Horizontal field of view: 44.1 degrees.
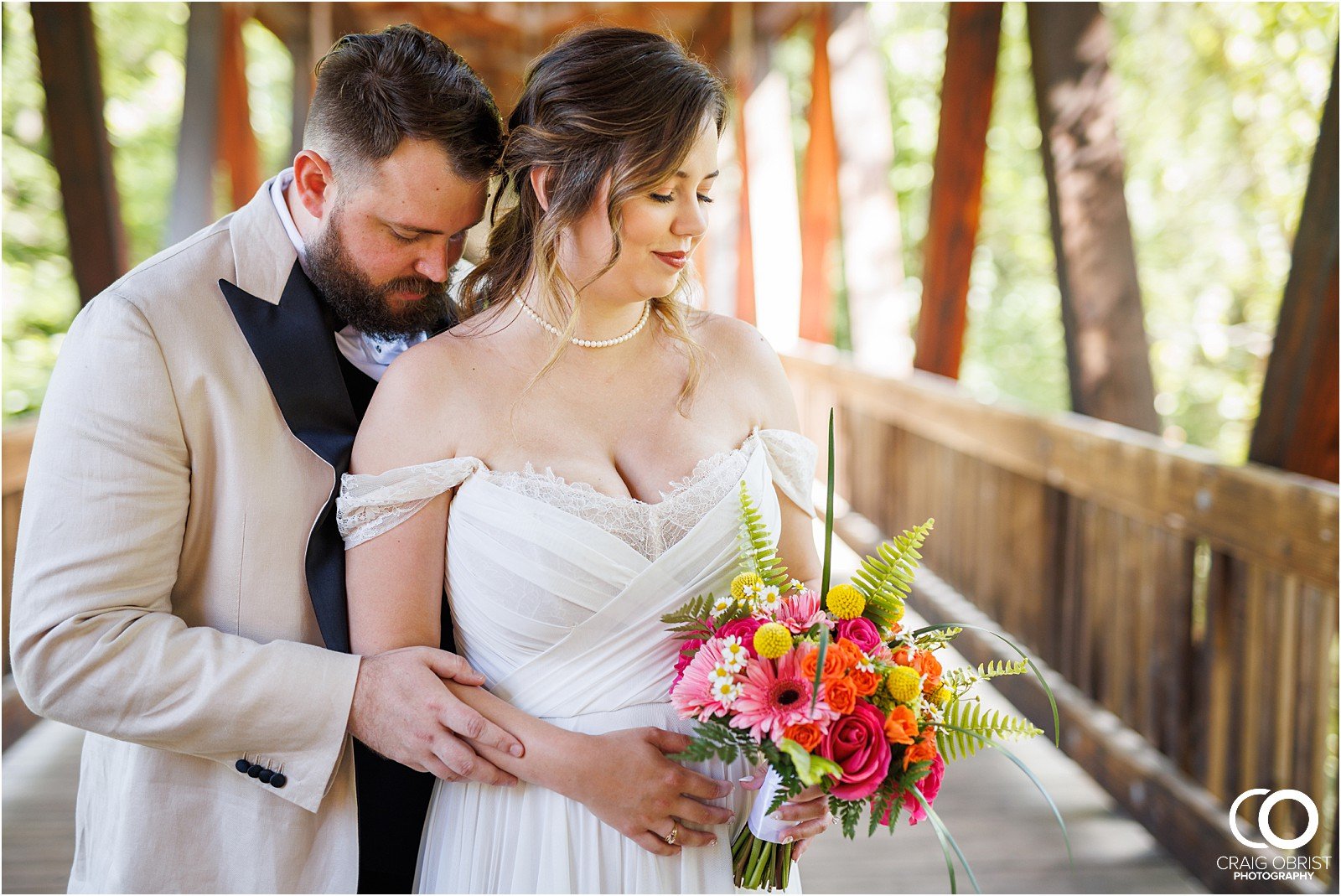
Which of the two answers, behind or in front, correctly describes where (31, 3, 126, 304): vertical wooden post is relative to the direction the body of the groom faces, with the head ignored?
behind

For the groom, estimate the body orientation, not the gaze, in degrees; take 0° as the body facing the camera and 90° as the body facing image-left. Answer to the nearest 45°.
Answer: approximately 315°

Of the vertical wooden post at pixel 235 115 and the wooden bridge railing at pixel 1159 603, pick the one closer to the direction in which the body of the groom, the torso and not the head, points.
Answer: the wooden bridge railing

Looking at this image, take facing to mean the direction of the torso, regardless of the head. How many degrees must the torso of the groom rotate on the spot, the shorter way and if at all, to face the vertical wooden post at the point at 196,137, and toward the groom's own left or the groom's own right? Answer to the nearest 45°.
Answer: approximately 135° to the groom's own left

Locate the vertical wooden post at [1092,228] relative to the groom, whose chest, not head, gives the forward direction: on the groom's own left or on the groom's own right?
on the groom's own left

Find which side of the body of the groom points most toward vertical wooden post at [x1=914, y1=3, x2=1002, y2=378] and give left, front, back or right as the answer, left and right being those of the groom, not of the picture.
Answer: left

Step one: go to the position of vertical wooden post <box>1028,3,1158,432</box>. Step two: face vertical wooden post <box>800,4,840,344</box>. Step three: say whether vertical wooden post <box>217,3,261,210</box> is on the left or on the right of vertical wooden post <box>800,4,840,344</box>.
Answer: left

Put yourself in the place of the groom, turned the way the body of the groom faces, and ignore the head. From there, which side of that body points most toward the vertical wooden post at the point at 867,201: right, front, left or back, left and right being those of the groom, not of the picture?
left
